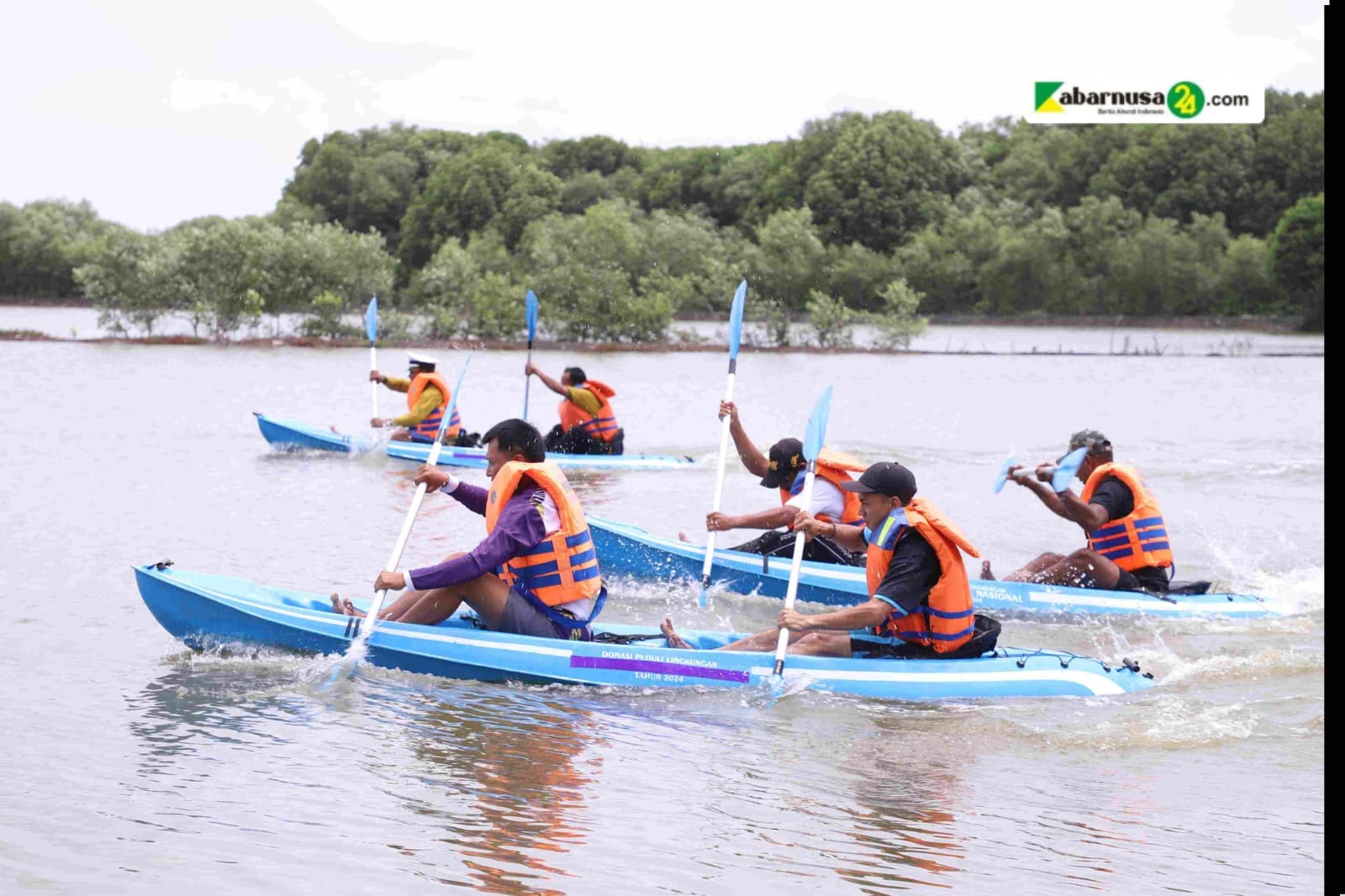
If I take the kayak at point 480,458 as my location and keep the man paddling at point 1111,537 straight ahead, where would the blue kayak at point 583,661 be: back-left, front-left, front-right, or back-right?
front-right

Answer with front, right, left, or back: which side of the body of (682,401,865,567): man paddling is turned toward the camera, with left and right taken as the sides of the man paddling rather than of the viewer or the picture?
left

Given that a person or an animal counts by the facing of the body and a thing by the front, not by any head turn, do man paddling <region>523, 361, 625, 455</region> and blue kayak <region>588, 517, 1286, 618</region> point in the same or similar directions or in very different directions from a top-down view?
same or similar directions

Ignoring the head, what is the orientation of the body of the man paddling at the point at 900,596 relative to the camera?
to the viewer's left

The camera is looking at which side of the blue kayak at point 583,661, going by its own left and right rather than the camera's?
left

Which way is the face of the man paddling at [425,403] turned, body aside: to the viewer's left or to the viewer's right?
to the viewer's left

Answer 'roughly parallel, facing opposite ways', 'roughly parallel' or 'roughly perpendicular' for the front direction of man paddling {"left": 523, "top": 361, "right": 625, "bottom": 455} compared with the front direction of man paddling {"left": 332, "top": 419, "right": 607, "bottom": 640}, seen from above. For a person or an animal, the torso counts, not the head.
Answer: roughly parallel

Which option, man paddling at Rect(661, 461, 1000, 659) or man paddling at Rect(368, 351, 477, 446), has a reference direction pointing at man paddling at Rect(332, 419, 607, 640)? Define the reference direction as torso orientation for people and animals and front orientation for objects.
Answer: man paddling at Rect(661, 461, 1000, 659)

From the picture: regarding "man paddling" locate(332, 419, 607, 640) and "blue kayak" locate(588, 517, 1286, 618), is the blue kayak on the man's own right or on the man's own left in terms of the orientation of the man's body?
on the man's own right

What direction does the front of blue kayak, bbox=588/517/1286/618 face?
to the viewer's left

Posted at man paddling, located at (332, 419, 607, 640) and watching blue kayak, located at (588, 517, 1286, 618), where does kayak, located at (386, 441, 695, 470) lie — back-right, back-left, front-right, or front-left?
front-left
